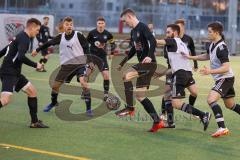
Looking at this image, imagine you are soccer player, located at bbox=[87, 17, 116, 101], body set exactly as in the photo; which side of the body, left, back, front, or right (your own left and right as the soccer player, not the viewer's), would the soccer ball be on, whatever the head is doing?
front

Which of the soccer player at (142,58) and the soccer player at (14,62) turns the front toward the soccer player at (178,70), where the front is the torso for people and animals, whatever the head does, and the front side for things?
the soccer player at (14,62)

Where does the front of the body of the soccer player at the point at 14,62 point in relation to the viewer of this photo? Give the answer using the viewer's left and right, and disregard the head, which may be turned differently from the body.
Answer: facing to the right of the viewer

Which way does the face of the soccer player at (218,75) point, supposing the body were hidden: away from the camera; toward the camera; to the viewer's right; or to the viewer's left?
to the viewer's left

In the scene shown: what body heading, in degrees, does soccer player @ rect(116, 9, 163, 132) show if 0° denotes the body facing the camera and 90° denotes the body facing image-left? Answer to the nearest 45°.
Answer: approximately 45°

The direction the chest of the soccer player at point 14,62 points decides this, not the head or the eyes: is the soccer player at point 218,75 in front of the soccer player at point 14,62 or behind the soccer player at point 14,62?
in front

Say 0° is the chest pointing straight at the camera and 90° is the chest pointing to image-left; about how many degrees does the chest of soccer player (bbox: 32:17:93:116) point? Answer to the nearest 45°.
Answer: approximately 0°

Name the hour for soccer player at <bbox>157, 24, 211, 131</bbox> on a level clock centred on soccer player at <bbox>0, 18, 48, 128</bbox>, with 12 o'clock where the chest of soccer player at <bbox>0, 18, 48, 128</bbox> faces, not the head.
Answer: soccer player at <bbox>157, 24, 211, 131</bbox> is roughly at 12 o'clock from soccer player at <bbox>0, 18, 48, 128</bbox>.
